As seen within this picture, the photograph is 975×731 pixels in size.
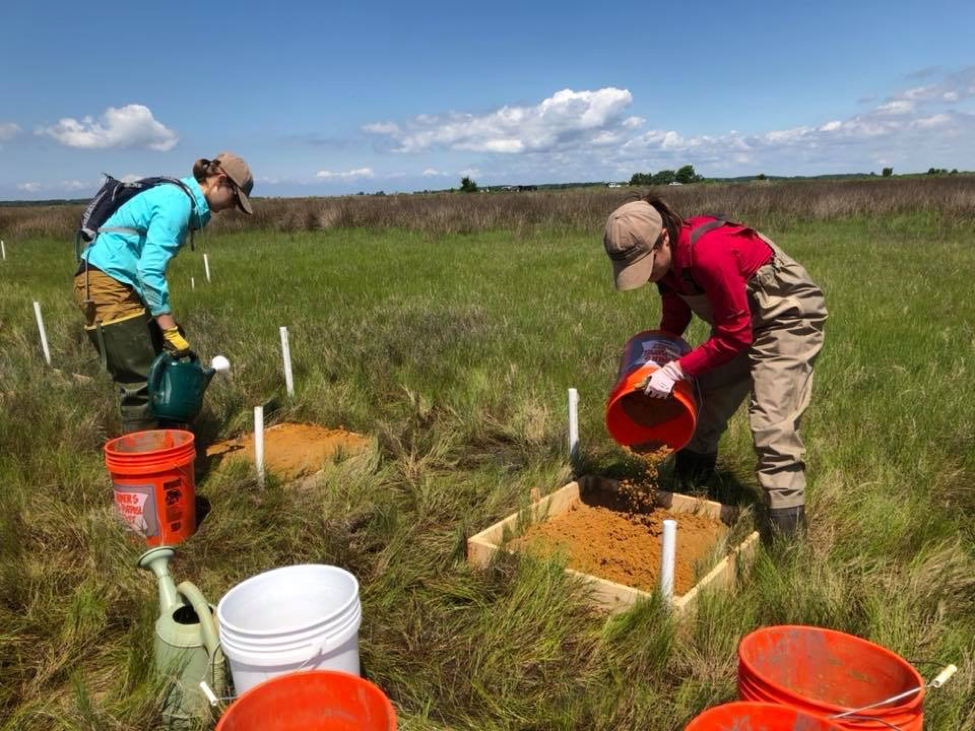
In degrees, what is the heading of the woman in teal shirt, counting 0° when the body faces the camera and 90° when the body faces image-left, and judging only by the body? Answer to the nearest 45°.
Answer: approximately 270°

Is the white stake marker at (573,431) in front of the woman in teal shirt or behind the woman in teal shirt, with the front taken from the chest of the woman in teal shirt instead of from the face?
in front

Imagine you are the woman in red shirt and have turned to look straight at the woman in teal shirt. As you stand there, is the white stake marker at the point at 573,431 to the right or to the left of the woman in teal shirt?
right

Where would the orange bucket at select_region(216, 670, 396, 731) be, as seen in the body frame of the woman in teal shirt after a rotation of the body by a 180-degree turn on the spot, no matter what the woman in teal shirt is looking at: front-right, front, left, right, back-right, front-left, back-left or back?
left

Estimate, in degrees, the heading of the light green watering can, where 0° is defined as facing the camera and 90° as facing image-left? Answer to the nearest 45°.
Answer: approximately 135°

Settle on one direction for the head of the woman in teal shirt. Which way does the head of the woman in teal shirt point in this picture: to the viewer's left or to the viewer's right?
to the viewer's right

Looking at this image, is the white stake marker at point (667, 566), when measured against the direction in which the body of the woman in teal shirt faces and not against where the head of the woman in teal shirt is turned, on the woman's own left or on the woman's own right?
on the woman's own right

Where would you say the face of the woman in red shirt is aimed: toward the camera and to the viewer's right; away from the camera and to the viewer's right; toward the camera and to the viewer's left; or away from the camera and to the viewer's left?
toward the camera and to the viewer's left

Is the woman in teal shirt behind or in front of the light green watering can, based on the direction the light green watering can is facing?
in front

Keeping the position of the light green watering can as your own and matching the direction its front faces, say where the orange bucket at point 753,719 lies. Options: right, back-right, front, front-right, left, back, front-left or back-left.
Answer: back

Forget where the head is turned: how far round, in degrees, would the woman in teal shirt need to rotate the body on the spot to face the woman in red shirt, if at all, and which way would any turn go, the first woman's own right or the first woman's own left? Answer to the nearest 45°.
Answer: approximately 45° to the first woman's own right
